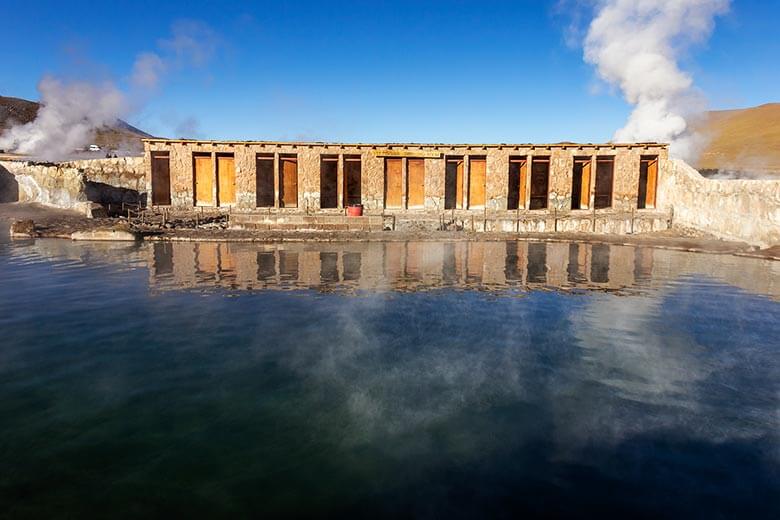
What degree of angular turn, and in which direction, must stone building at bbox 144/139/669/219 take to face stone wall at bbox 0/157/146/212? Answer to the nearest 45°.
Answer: approximately 90° to its right

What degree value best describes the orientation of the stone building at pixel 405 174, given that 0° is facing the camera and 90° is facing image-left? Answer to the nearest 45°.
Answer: approximately 0°

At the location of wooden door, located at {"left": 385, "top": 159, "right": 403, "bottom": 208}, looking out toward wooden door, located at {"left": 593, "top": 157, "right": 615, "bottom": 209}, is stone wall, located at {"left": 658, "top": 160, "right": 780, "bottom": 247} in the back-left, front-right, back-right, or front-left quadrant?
front-right

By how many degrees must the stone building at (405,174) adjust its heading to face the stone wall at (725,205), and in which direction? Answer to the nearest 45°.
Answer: approximately 45° to its left

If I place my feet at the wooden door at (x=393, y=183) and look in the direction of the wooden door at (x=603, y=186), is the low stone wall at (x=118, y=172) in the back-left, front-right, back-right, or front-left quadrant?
back-left

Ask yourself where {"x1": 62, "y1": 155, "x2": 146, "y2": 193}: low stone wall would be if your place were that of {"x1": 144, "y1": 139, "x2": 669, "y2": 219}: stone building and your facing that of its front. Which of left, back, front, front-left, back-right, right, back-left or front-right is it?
right
